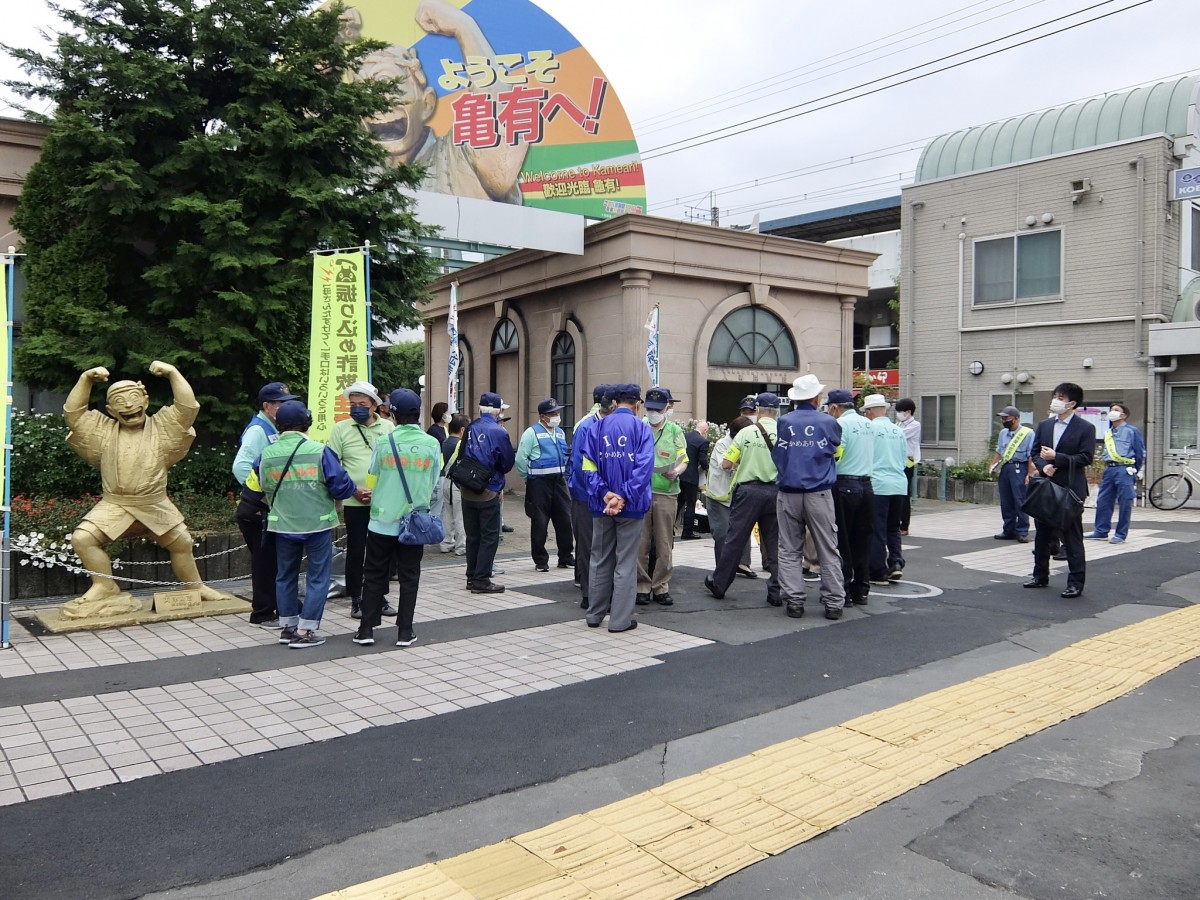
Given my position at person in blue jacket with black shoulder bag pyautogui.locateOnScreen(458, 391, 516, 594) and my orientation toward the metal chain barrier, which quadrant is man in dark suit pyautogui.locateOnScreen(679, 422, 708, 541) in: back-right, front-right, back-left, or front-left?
back-right

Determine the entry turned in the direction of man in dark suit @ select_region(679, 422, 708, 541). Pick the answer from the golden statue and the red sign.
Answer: the red sign

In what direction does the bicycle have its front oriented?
to the viewer's left

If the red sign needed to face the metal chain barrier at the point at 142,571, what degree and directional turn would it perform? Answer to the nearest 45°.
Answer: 0° — it already faces it

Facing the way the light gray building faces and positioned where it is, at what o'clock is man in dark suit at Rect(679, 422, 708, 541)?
The man in dark suit is roughly at 2 o'clock from the light gray building.

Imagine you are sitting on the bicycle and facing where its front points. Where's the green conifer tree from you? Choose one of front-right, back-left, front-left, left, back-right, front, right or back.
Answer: front-left

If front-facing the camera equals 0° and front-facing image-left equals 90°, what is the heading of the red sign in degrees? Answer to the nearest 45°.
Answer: approximately 0°

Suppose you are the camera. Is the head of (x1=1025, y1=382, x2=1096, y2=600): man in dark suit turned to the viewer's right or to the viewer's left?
to the viewer's left
